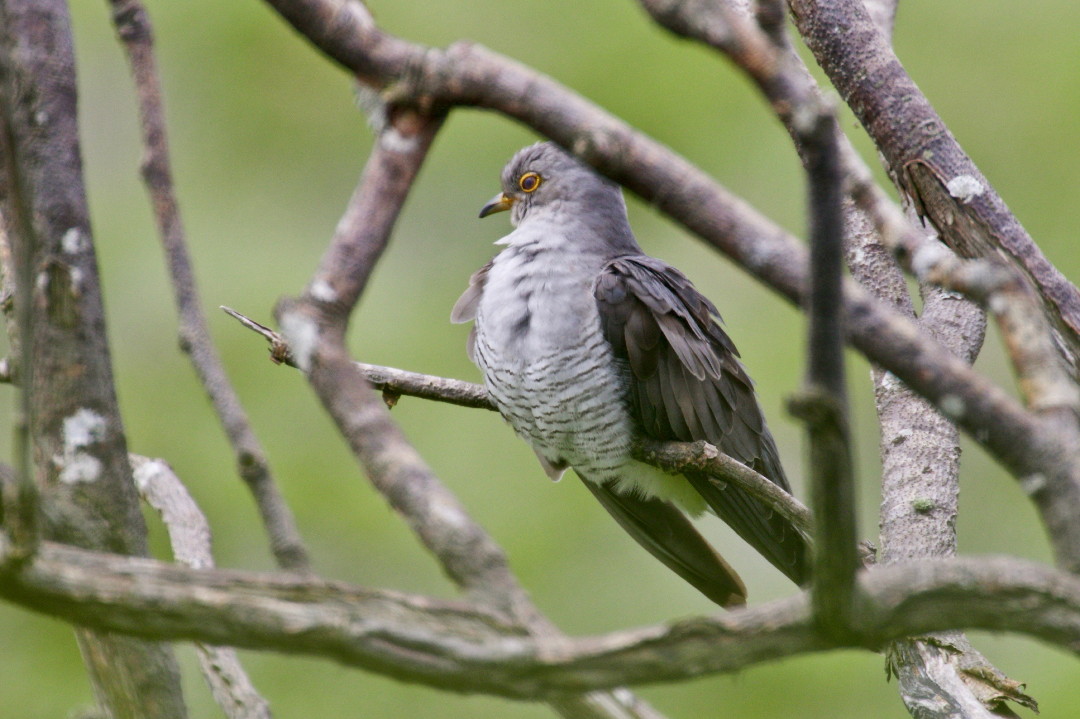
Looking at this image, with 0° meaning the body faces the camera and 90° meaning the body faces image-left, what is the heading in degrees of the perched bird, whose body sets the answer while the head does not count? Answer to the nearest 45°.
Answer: approximately 45°

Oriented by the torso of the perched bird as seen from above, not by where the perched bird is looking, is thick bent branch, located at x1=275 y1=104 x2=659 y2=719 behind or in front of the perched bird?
in front

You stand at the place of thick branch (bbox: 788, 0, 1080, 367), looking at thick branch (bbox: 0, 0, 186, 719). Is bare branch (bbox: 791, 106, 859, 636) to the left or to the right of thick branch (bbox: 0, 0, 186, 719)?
left

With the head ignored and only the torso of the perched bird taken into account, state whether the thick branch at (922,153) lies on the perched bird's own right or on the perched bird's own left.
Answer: on the perched bird's own left

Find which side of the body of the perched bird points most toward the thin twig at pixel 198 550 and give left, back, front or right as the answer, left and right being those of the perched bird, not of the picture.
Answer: front
